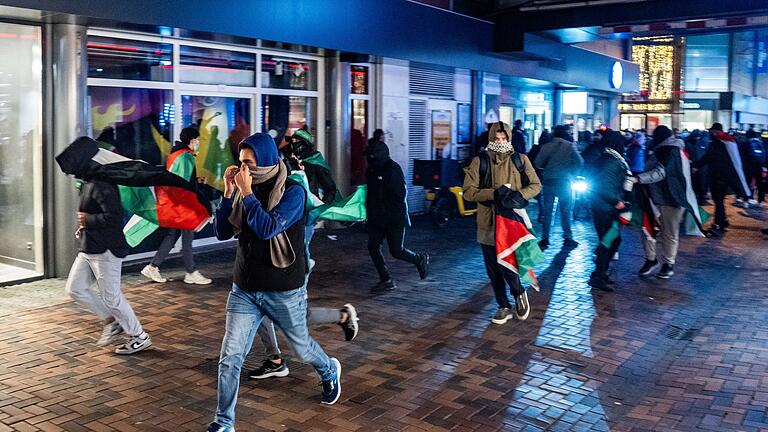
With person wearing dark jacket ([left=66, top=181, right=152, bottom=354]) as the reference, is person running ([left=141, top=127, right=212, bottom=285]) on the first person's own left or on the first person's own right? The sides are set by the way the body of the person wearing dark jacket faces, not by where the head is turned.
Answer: on the first person's own right

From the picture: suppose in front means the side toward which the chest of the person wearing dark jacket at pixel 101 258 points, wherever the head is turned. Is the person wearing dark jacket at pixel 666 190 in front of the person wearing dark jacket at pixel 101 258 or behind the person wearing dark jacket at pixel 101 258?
behind

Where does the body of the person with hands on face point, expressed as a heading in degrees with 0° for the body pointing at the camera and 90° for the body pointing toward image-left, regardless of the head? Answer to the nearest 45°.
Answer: approximately 45°

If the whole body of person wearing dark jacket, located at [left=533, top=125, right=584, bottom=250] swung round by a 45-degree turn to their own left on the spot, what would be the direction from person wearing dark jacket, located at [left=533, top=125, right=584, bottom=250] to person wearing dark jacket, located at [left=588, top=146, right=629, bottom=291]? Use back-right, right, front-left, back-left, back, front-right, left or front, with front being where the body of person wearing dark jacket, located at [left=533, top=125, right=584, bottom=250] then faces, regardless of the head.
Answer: back-left

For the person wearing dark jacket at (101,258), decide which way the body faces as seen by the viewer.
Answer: to the viewer's left

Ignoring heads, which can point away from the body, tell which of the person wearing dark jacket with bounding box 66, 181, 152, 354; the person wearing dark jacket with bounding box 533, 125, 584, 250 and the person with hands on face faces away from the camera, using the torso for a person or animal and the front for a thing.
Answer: the person wearing dark jacket with bounding box 533, 125, 584, 250
